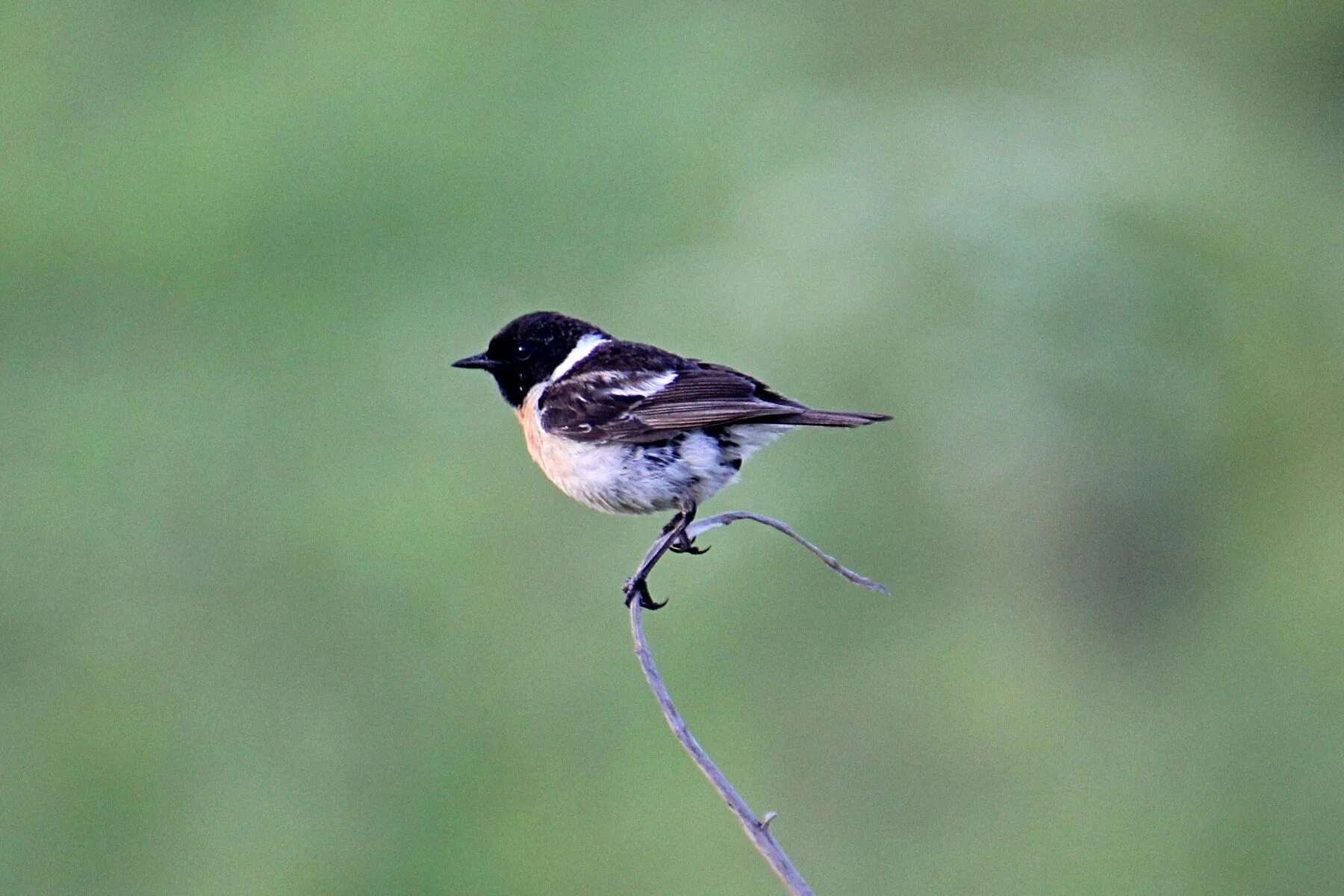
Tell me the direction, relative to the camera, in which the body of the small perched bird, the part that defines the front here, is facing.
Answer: to the viewer's left
